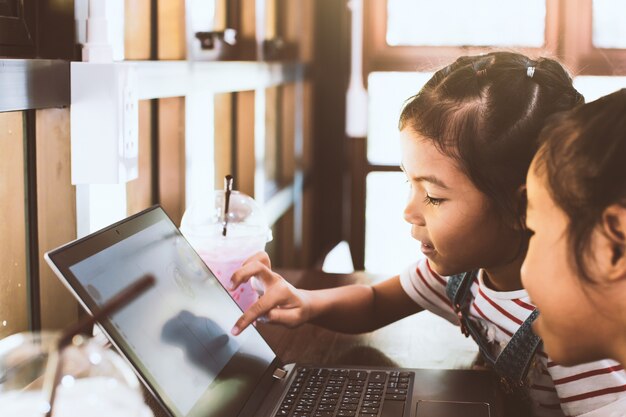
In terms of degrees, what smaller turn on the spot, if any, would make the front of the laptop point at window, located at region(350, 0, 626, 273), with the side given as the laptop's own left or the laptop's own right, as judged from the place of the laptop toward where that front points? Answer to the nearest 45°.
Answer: approximately 135° to the laptop's own left

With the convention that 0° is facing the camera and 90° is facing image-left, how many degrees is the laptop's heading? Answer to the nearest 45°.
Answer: approximately 315°

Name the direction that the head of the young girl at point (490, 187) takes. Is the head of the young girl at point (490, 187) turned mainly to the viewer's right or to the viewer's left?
to the viewer's left

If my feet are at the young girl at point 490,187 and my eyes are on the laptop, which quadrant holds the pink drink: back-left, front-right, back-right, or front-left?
front-right
